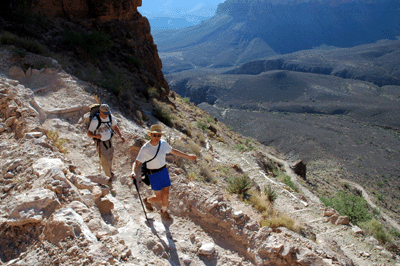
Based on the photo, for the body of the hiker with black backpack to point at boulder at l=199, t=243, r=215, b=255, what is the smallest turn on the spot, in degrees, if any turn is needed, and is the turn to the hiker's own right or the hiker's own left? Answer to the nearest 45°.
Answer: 0° — they already face it

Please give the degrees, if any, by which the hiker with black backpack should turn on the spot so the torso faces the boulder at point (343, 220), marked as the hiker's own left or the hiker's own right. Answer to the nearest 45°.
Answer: approximately 45° to the hiker's own left

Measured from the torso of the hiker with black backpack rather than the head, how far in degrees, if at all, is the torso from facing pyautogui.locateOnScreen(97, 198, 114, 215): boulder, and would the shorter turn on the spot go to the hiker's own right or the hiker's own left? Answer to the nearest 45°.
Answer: approximately 45° to the hiker's own right

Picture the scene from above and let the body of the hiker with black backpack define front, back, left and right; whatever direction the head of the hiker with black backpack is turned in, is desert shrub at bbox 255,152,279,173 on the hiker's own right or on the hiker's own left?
on the hiker's own left

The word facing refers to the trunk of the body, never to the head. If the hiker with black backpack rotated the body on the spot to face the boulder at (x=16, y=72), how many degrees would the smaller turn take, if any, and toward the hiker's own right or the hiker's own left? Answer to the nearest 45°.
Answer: approximately 180°

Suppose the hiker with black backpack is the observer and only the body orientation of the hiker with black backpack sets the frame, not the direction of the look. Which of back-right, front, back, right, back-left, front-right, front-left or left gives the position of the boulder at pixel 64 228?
front-right

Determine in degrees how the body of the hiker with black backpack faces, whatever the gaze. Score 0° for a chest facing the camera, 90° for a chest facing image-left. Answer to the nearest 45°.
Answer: approximately 315°
